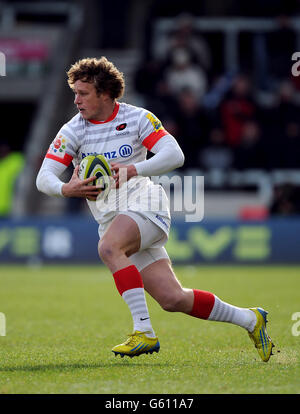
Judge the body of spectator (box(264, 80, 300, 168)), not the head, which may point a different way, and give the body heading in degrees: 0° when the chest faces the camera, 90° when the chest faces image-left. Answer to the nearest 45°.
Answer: approximately 0°

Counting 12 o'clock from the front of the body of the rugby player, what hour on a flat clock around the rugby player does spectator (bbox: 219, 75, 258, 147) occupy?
The spectator is roughly at 5 o'clock from the rugby player.

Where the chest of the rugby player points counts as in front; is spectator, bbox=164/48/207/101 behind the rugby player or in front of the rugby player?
behind

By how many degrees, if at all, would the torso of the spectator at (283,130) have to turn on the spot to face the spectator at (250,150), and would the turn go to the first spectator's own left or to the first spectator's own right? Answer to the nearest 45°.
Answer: approximately 45° to the first spectator's own right

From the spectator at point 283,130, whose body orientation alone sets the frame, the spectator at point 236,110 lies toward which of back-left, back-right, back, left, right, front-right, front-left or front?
right

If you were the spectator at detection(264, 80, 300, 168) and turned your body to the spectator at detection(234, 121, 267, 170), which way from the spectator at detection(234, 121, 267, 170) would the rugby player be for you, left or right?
left

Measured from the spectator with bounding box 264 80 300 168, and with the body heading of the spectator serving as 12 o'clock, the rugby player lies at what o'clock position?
The rugby player is roughly at 12 o'clock from the spectator.

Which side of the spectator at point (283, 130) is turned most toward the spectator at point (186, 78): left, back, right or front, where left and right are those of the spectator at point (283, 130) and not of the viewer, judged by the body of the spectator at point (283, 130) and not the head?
right

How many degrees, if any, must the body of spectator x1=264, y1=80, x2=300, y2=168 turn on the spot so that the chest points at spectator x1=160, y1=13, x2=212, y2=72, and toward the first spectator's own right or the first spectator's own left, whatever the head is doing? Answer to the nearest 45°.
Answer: approximately 135° to the first spectator's own right

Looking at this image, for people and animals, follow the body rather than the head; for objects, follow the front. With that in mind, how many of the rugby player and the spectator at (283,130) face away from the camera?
0

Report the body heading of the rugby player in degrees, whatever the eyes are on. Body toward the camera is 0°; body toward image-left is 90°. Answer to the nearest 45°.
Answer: approximately 45°

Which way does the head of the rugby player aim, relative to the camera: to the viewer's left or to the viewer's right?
to the viewer's left
